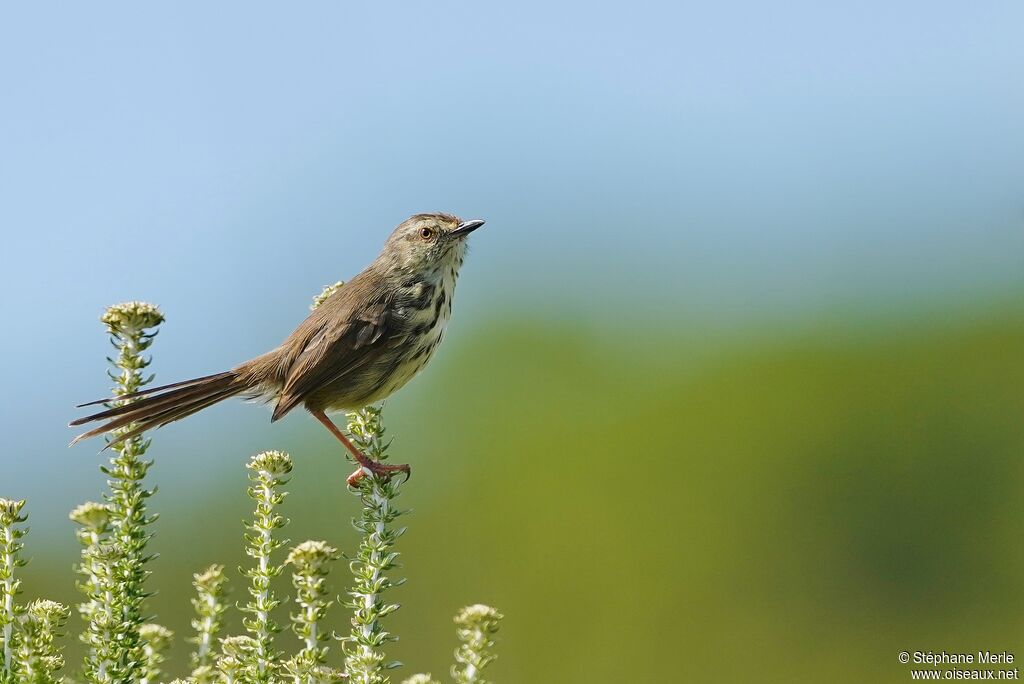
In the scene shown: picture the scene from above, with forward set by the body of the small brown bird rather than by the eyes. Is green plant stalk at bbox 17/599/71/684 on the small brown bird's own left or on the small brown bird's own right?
on the small brown bird's own right

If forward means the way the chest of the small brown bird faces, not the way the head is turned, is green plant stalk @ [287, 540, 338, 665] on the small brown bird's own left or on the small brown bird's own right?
on the small brown bird's own right

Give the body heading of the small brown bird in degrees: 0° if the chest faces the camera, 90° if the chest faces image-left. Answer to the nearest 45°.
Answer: approximately 270°

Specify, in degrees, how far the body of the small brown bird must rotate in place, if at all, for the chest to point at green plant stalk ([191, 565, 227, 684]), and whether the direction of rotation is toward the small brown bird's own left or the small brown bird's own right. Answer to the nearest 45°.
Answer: approximately 90° to the small brown bird's own right
